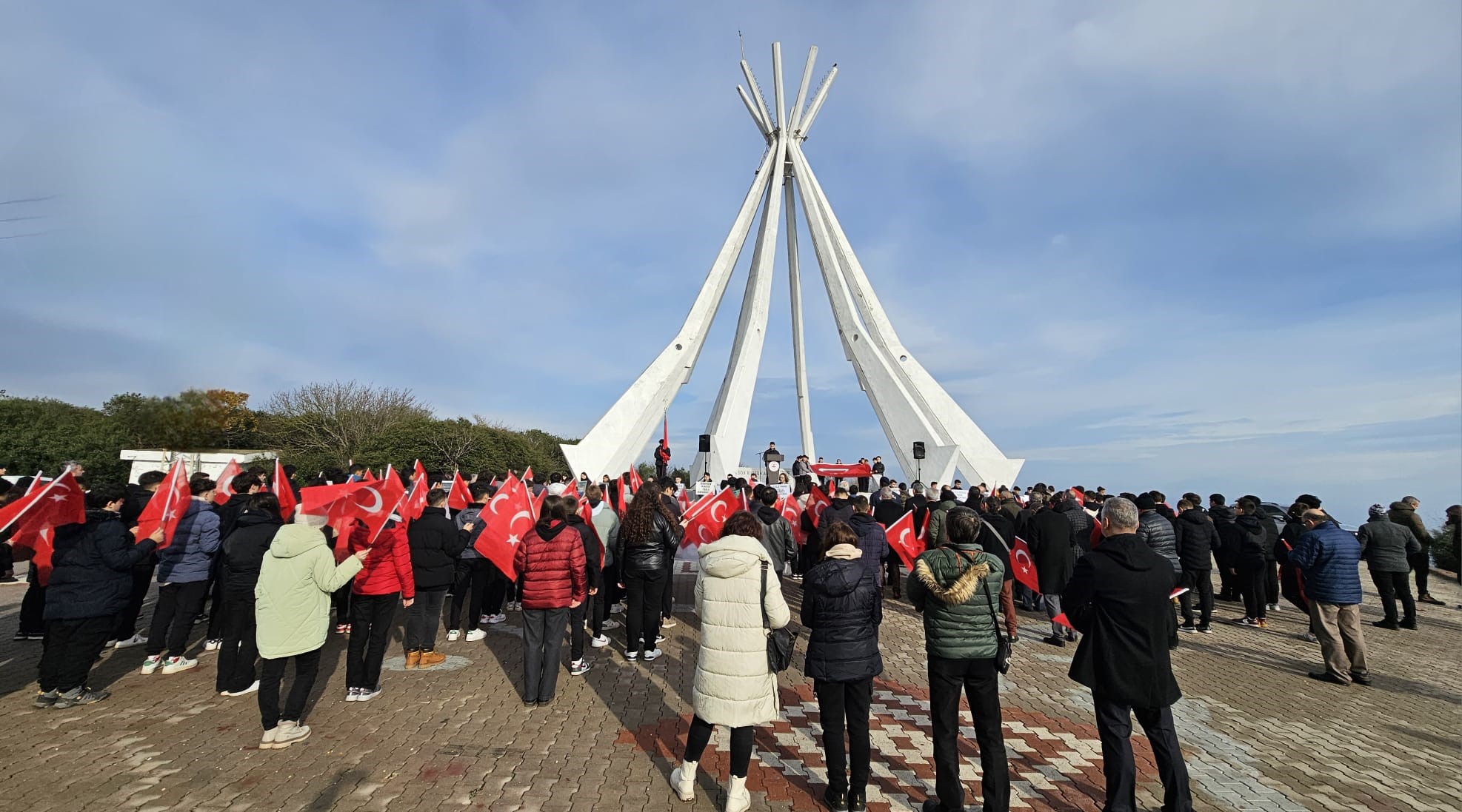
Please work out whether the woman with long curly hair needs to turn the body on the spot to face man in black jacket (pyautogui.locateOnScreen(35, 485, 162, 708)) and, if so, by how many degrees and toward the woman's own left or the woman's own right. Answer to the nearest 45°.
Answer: approximately 90° to the woman's own left

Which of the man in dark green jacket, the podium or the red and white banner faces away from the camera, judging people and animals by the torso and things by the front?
the man in dark green jacket

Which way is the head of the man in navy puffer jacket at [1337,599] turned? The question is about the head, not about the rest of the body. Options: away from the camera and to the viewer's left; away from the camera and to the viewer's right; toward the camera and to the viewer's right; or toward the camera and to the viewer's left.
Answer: away from the camera and to the viewer's left

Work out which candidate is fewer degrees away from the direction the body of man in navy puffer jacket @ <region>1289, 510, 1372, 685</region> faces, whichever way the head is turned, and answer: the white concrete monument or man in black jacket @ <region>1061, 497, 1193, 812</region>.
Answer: the white concrete monument

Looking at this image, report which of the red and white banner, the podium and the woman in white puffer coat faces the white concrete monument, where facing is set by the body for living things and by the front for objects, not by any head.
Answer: the woman in white puffer coat

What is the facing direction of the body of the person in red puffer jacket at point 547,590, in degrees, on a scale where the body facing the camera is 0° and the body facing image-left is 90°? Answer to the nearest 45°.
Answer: approximately 180°

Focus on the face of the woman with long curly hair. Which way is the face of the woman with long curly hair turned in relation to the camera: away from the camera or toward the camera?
away from the camera

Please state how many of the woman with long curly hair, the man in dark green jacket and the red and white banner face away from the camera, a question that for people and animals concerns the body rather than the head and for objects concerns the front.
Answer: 2

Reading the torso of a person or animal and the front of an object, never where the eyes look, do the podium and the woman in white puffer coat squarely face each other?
yes

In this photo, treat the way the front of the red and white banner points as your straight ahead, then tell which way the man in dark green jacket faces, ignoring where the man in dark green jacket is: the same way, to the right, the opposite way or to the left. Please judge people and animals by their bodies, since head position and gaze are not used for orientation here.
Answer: the opposite way

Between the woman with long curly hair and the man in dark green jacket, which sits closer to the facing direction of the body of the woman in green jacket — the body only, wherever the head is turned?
the woman with long curly hair

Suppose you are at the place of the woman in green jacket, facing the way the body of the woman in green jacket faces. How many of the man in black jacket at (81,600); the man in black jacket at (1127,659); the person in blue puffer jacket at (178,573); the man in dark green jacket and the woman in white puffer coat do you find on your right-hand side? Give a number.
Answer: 3

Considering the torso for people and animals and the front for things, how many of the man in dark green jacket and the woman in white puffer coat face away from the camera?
2

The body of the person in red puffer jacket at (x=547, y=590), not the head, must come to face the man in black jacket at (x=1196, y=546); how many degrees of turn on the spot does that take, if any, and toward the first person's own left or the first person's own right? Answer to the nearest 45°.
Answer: approximately 90° to the first person's own right

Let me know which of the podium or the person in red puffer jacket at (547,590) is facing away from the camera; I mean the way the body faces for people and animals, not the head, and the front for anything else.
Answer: the person in red puffer jacket

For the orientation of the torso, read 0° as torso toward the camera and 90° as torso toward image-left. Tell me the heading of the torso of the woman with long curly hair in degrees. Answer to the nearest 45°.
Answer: approximately 180°

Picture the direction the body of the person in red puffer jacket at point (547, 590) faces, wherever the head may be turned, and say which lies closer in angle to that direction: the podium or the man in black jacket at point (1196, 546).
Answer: the podium

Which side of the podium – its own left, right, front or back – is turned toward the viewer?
front

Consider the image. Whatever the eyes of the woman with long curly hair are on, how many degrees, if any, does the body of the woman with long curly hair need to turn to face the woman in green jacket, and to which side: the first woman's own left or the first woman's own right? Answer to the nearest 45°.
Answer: approximately 135° to the first woman's own left

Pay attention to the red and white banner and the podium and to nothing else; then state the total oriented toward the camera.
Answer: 2

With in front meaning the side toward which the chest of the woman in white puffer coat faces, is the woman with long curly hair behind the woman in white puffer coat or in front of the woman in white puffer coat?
in front

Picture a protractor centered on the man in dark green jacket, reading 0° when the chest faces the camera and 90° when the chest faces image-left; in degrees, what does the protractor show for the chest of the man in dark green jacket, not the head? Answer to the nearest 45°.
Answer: approximately 180°
